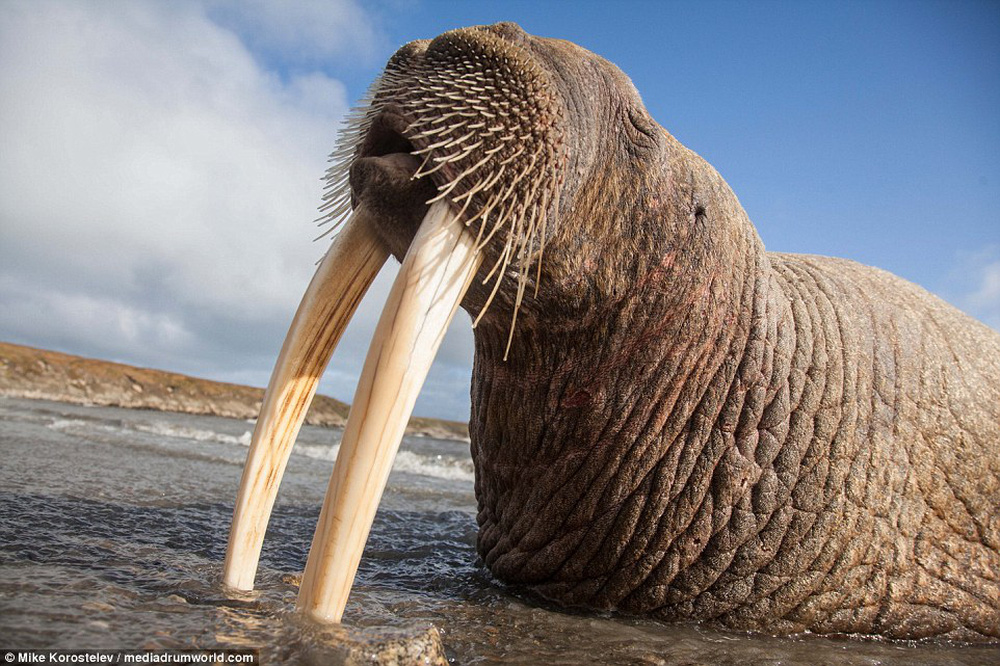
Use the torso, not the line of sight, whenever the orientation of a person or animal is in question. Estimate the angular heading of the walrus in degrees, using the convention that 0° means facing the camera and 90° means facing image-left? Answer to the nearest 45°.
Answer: approximately 45°
